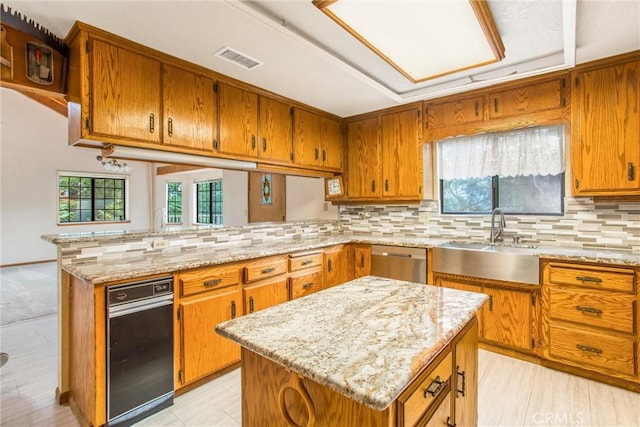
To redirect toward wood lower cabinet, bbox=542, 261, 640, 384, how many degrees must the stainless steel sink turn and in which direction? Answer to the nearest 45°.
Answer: approximately 90° to its left

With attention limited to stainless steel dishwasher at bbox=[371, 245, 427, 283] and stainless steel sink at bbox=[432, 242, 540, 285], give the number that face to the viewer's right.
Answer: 0

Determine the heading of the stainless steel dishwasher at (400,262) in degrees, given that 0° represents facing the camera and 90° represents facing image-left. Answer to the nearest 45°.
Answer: approximately 45°

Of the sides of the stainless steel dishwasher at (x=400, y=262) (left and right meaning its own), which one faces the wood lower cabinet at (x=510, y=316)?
left

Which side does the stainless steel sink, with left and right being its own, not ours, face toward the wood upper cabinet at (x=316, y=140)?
right

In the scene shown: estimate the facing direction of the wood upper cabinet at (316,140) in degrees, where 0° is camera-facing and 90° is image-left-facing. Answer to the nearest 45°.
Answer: approximately 315°

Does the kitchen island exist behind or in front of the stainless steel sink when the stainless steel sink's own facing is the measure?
in front

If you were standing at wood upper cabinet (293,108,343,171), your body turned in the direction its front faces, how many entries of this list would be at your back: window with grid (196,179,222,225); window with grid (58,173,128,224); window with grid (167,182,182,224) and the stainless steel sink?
3

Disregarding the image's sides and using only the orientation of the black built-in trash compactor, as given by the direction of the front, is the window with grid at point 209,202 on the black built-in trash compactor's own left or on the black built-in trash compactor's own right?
on the black built-in trash compactor's own left

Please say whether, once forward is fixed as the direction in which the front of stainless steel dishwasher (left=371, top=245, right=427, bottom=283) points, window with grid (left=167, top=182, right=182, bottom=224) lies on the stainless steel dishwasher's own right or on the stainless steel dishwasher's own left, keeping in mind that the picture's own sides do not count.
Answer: on the stainless steel dishwasher's own right
